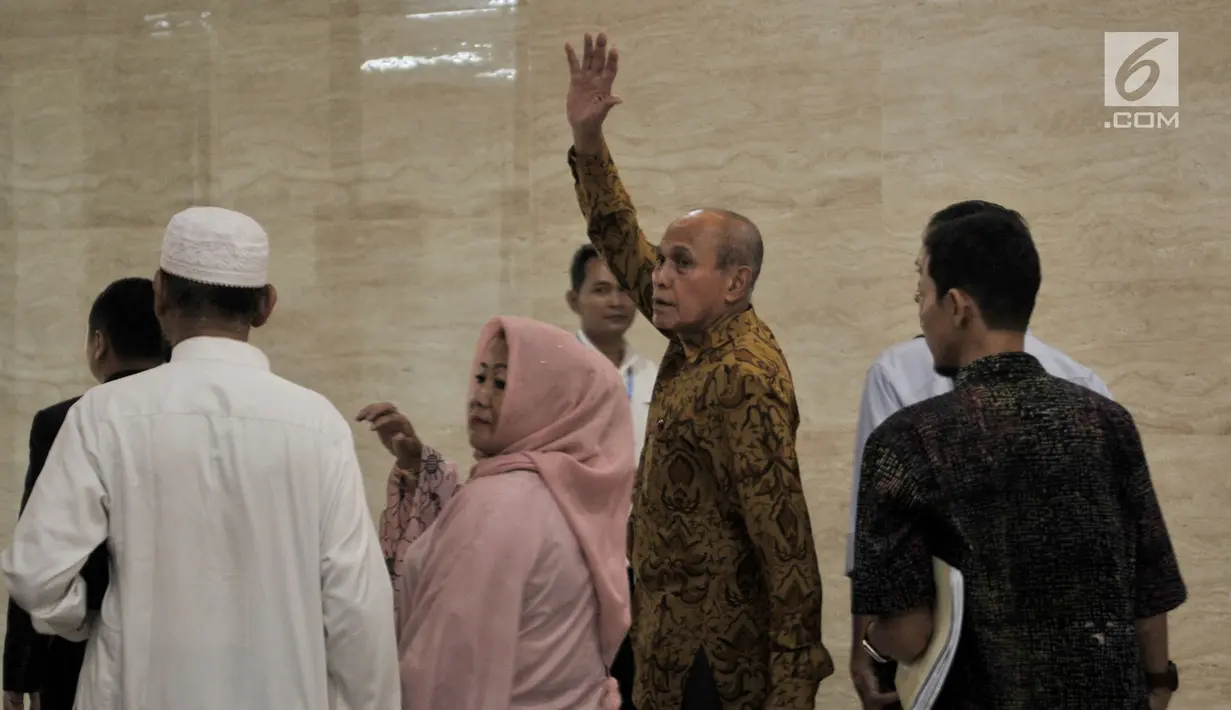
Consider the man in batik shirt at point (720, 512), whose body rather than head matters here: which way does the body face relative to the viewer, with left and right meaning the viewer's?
facing the viewer and to the left of the viewer

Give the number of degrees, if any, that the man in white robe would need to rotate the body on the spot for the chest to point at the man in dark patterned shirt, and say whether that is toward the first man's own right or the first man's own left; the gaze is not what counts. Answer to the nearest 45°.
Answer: approximately 135° to the first man's own right

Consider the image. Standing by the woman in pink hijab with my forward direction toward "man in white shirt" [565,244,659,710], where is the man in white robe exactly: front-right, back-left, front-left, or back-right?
back-left

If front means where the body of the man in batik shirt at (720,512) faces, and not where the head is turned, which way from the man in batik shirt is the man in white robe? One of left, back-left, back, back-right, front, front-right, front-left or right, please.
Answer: front

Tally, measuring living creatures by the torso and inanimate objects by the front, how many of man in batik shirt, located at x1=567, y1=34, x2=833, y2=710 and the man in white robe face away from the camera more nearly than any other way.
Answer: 1

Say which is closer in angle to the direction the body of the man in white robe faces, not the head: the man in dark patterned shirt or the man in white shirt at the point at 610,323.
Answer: the man in white shirt

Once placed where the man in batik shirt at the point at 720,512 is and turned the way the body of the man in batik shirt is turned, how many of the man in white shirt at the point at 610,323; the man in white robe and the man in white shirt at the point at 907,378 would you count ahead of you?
1

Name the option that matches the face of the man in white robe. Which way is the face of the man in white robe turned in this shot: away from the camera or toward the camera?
away from the camera

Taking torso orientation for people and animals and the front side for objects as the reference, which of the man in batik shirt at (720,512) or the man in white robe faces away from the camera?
the man in white robe

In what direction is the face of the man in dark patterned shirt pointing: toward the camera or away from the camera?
away from the camera

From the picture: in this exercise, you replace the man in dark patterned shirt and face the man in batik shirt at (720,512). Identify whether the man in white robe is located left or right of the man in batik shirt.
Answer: left

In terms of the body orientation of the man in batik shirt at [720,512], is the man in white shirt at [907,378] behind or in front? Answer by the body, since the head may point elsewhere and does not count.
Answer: behind

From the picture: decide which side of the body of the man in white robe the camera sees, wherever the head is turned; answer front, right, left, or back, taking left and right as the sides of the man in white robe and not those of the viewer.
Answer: back
